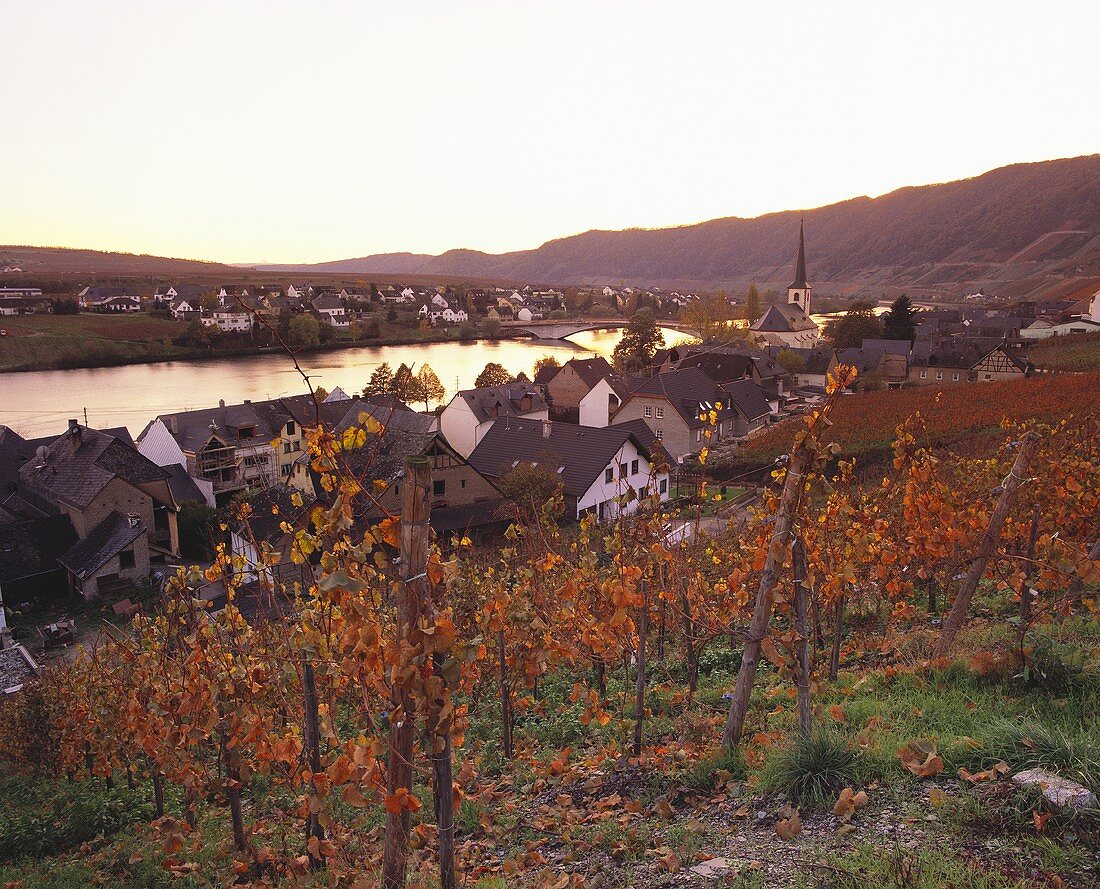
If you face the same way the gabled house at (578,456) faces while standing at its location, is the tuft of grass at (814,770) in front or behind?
in front

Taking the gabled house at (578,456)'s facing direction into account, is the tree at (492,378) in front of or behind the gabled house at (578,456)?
behind

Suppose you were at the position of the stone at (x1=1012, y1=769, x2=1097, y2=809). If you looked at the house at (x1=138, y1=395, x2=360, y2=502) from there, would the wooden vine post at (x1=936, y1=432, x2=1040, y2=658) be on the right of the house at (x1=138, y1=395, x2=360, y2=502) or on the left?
right

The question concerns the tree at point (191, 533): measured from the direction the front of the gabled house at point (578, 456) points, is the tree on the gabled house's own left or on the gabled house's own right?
on the gabled house's own right

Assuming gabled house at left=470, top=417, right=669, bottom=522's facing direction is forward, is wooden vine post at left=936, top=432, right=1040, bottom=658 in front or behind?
in front

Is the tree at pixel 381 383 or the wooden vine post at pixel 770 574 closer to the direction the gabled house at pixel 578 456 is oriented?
the wooden vine post

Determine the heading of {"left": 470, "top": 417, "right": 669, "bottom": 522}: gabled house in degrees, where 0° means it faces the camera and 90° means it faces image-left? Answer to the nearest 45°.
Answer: approximately 315°

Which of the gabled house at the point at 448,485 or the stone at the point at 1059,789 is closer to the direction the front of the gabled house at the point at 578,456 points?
the stone

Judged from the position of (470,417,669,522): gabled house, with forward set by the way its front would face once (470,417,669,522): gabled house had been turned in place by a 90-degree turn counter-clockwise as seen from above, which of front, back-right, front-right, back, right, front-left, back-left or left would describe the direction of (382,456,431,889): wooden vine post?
back-right
